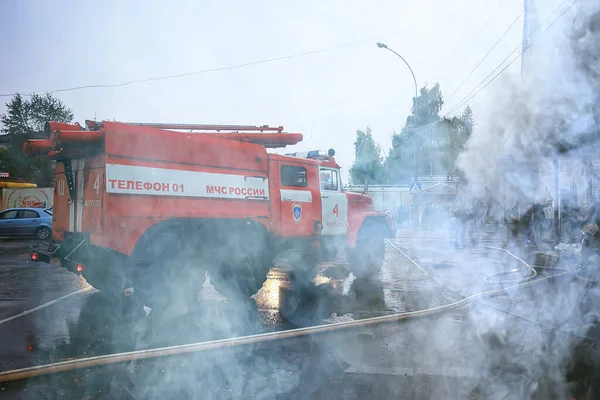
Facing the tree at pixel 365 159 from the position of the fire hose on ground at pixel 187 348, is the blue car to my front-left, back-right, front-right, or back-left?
front-left

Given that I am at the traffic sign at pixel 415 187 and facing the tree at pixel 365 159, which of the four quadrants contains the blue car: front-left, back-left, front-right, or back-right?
back-left

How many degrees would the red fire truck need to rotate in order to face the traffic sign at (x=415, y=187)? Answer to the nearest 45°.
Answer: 0° — it already faces it

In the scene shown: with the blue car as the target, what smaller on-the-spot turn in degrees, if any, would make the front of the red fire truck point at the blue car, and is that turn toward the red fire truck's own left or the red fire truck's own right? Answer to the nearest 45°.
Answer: approximately 90° to the red fire truck's own left

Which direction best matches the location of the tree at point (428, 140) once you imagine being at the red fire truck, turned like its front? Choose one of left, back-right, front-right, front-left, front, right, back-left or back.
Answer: front

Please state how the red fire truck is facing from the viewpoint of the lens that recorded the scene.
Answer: facing away from the viewer and to the right of the viewer
